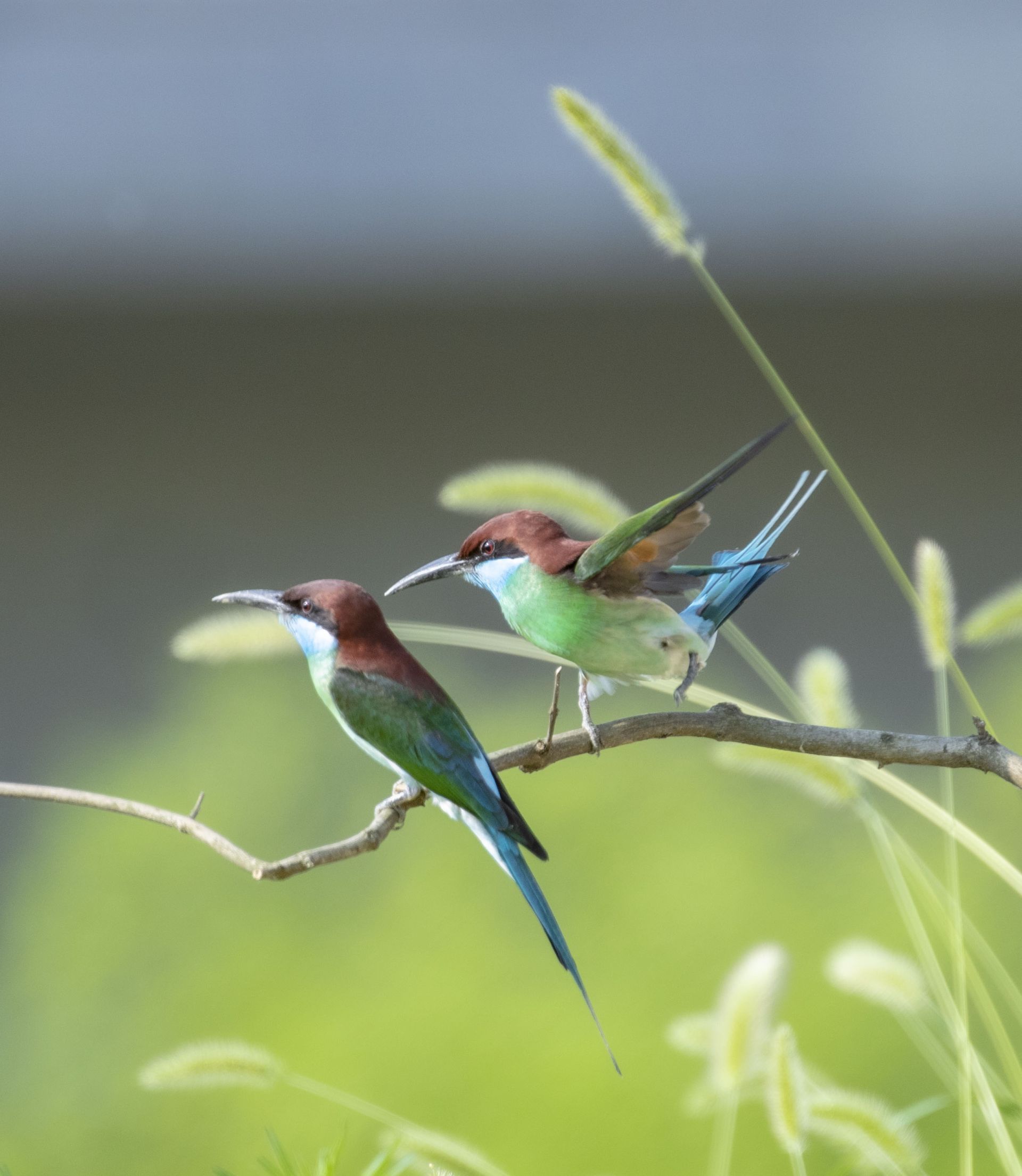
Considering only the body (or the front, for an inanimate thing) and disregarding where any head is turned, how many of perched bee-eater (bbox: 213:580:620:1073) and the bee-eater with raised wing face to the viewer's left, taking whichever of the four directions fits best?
2

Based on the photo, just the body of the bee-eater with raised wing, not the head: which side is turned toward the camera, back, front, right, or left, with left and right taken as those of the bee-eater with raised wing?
left

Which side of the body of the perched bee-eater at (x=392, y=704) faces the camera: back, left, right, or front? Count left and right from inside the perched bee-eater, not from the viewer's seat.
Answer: left

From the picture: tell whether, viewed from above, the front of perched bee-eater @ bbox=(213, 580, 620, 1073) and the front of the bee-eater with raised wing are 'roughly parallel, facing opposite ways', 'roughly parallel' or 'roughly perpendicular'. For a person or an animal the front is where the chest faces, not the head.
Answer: roughly parallel
